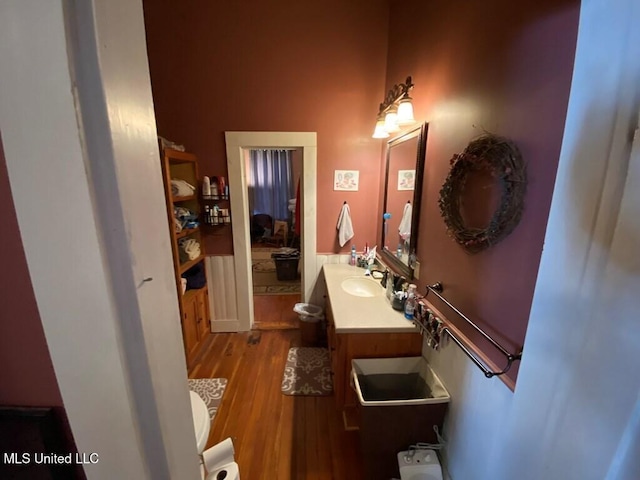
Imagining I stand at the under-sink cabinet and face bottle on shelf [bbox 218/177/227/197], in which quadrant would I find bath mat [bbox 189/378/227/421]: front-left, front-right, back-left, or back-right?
front-left

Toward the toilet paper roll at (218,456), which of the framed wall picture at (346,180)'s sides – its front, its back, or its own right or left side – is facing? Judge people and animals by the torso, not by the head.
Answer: front

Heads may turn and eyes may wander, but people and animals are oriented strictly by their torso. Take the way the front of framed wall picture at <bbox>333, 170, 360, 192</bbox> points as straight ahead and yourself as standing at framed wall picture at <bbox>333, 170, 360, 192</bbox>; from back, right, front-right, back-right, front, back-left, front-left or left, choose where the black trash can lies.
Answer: back-right

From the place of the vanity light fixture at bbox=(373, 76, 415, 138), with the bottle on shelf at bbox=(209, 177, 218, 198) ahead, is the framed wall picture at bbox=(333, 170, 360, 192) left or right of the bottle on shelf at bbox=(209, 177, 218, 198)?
right

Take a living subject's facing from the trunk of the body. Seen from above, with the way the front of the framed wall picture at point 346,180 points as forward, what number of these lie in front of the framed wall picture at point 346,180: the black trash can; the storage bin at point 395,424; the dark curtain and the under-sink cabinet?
2

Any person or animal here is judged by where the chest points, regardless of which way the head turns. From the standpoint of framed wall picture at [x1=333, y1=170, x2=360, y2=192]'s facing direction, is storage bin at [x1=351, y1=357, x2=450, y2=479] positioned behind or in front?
in front

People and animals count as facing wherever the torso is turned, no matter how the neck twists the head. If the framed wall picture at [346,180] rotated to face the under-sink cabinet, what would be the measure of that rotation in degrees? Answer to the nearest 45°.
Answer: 0° — it already faces it

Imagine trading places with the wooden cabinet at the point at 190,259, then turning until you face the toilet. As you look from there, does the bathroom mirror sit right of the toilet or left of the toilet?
left

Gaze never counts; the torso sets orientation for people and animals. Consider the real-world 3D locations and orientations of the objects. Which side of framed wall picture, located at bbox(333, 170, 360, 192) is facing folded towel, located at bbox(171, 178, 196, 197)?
right

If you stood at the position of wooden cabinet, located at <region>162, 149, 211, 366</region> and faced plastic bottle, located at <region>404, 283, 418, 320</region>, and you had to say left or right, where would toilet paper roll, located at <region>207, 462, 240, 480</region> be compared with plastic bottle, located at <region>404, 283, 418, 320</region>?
right

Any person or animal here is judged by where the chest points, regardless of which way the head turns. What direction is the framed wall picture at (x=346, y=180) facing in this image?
toward the camera

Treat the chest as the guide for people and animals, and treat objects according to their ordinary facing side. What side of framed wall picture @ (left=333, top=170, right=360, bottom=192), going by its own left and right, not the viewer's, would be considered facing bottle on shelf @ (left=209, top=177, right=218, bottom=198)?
right

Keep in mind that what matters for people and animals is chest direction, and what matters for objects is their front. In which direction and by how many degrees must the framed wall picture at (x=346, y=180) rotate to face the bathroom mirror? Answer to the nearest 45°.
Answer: approximately 45° to its left

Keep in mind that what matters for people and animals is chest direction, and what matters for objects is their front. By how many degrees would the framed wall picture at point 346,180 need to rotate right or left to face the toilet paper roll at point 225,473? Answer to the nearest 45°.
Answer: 0° — it already faces it

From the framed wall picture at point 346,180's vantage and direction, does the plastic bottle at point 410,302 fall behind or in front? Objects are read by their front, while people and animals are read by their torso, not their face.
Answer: in front
